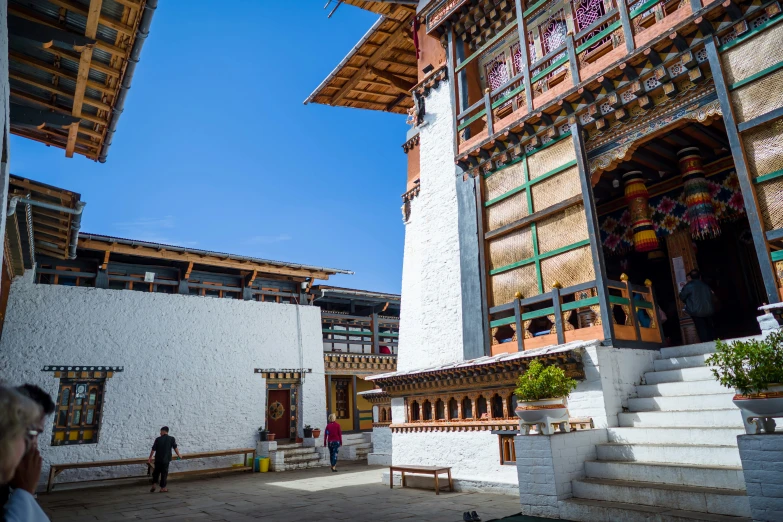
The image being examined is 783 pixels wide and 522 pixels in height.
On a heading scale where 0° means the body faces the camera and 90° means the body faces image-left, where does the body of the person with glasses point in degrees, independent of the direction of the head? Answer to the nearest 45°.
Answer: approximately 270°

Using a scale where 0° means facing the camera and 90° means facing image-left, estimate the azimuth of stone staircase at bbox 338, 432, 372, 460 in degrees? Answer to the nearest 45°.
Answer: approximately 0°

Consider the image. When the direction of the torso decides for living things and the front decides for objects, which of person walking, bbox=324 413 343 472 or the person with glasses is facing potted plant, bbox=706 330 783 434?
the person with glasses

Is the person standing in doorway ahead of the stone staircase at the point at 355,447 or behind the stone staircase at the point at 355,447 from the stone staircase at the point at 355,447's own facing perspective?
ahead

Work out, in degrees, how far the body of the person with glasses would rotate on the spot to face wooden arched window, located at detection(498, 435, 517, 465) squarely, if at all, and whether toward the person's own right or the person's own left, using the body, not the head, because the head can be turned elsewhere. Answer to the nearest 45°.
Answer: approximately 45° to the person's own left
